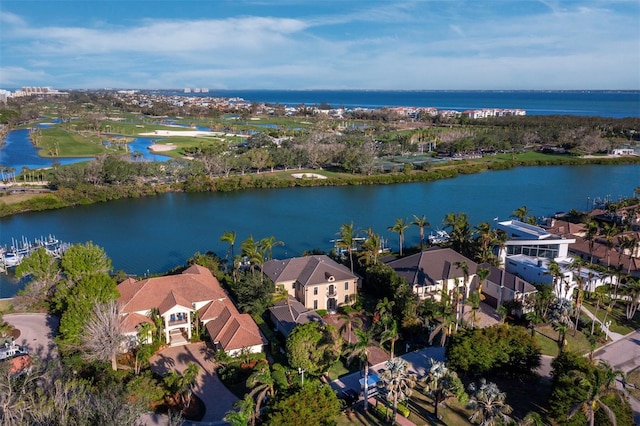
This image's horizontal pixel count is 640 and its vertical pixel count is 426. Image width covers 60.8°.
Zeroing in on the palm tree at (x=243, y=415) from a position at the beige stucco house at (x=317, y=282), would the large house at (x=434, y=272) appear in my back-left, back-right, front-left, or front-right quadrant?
back-left

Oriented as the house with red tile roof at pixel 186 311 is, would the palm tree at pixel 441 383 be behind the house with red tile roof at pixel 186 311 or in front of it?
in front

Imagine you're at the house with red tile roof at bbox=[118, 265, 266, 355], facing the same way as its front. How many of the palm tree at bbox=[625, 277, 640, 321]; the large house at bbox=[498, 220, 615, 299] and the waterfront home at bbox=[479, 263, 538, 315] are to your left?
3

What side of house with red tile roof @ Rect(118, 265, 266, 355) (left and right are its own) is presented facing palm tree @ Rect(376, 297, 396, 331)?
left

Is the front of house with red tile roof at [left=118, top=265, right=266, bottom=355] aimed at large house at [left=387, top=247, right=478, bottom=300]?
no

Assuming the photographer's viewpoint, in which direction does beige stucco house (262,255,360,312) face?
facing the viewer and to the right of the viewer

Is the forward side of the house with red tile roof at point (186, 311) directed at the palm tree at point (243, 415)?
yes

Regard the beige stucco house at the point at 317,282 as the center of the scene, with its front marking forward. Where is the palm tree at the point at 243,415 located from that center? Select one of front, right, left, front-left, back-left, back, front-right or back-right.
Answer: front-right

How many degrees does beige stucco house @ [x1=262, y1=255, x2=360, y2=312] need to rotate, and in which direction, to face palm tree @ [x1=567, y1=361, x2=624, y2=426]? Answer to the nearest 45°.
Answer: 0° — it already faces it

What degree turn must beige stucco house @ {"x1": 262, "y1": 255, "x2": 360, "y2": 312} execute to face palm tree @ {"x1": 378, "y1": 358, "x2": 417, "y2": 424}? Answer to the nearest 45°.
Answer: approximately 45° to its right

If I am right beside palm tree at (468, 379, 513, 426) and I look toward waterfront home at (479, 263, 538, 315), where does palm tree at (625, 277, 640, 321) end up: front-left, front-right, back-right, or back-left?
front-right

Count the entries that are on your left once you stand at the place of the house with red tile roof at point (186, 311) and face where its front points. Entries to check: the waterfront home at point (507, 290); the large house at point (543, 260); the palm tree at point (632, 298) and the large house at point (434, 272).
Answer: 4

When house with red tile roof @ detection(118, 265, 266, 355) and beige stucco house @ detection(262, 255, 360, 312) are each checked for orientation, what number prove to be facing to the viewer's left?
0

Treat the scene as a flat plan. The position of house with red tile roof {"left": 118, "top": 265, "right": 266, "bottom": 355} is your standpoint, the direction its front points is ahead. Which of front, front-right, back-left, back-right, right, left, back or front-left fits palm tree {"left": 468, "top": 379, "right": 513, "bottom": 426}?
front-left

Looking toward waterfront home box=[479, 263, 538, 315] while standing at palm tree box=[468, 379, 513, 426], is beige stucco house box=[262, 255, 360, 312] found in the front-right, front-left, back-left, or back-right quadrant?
front-left

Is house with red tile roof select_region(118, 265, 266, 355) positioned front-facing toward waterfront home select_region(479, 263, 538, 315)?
no

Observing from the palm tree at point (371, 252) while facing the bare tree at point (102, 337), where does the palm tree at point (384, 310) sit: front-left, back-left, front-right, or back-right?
front-left

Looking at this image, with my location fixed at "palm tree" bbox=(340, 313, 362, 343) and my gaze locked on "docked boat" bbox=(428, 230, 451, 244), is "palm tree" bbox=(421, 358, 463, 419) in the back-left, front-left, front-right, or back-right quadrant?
back-right

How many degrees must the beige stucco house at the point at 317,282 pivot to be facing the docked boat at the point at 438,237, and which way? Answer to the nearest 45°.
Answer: approximately 90° to its left
